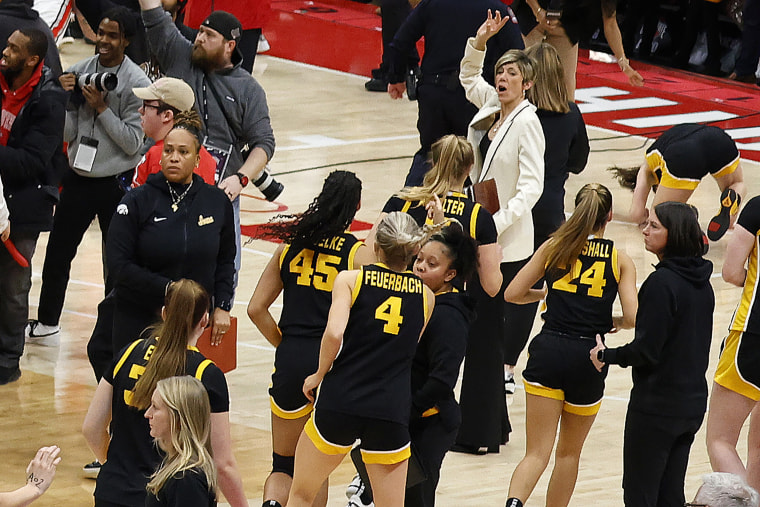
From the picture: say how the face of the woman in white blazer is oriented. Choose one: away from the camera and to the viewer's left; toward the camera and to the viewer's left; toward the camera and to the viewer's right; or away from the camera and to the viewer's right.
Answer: toward the camera and to the viewer's left

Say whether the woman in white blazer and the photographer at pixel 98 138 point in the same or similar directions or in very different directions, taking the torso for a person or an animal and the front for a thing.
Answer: same or similar directions

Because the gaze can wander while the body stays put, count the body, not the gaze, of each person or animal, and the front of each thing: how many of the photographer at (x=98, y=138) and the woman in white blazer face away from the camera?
0

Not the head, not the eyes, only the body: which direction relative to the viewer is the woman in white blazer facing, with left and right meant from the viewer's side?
facing the viewer and to the left of the viewer

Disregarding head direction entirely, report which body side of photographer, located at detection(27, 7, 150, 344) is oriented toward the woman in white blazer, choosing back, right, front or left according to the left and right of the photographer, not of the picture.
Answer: left

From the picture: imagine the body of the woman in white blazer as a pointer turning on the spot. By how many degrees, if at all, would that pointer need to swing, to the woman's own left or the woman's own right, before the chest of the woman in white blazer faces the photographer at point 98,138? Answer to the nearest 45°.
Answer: approximately 45° to the woman's own right
